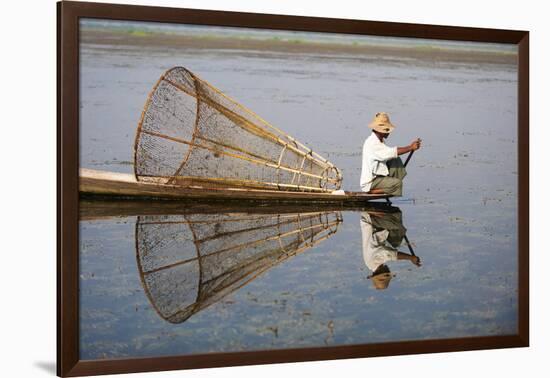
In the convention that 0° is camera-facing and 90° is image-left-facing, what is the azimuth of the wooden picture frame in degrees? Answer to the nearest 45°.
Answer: approximately 315°
